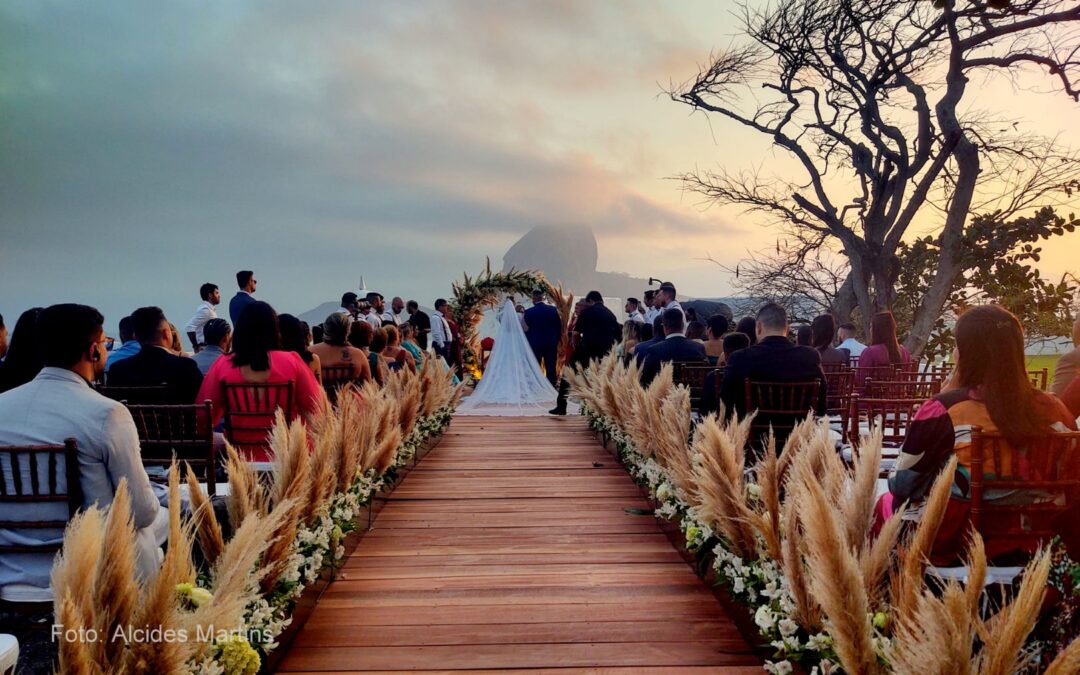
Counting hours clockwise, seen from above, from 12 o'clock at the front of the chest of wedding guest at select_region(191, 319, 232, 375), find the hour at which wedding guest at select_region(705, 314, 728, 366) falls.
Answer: wedding guest at select_region(705, 314, 728, 366) is roughly at 1 o'clock from wedding guest at select_region(191, 319, 232, 375).

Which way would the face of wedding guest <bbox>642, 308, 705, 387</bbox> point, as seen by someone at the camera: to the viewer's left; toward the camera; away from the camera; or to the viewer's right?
away from the camera

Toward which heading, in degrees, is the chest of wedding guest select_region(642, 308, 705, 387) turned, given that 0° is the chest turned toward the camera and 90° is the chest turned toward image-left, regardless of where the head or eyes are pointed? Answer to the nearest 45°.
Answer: approximately 180°

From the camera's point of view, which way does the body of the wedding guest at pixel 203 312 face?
to the viewer's right

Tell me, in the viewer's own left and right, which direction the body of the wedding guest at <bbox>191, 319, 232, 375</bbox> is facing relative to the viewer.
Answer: facing away from the viewer and to the right of the viewer

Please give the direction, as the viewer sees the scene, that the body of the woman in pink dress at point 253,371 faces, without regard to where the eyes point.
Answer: away from the camera

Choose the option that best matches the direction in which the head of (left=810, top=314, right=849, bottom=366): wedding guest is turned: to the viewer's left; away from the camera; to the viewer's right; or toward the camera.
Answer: away from the camera

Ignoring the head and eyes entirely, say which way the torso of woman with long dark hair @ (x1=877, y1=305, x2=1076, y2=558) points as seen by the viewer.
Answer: away from the camera

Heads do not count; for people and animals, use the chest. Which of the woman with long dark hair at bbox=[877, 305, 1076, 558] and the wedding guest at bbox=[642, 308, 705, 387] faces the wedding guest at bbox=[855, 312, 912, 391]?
the woman with long dark hair

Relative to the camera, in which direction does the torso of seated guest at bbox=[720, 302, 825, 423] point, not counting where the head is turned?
away from the camera

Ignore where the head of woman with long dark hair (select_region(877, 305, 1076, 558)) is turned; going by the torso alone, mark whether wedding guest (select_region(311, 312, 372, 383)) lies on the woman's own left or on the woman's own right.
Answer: on the woman's own left

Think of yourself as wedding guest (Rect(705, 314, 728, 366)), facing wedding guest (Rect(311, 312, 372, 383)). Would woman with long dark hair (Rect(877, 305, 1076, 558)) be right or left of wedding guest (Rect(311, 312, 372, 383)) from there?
left

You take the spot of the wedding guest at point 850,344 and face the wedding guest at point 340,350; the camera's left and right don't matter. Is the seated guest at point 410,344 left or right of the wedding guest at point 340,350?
right

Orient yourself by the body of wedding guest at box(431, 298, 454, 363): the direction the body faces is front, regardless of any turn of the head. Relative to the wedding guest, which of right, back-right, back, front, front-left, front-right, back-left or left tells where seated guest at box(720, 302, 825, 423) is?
right

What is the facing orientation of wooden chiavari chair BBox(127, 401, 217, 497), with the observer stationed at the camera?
facing away from the viewer
